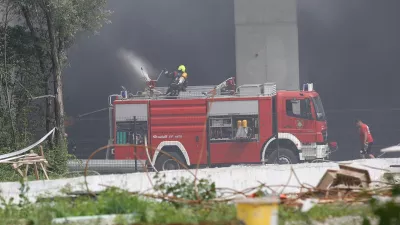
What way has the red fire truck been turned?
to the viewer's right

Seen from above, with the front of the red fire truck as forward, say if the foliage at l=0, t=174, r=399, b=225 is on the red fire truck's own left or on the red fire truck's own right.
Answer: on the red fire truck's own right

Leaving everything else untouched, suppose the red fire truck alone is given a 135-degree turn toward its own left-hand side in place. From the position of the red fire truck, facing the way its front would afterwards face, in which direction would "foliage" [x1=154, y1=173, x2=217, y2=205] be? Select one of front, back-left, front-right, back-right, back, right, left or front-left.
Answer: back-left

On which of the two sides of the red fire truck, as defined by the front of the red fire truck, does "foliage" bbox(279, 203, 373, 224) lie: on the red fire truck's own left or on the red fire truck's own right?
on the red fire truck's own right
